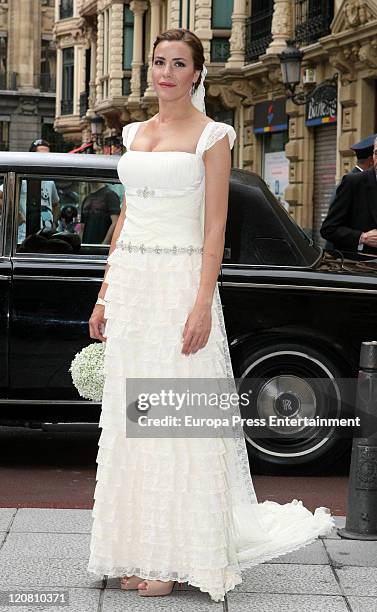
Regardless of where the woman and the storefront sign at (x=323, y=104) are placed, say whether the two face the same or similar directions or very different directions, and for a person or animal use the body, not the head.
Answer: same or similar directions

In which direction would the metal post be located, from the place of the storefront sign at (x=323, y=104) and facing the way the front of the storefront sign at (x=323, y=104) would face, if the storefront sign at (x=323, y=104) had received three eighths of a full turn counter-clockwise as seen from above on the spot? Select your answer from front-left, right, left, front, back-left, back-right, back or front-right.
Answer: right

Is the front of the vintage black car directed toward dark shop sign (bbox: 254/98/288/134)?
no

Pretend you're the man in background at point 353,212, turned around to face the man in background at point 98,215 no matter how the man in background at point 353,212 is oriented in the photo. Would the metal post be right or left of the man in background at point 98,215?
left

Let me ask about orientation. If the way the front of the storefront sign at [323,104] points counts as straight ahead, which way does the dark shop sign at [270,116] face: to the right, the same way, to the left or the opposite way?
the same way

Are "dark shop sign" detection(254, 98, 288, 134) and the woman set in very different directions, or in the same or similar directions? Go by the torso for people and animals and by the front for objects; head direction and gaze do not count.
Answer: same or similar directions

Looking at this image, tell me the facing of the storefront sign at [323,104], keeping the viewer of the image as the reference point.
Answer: facing the viewer and to the left of the viewer

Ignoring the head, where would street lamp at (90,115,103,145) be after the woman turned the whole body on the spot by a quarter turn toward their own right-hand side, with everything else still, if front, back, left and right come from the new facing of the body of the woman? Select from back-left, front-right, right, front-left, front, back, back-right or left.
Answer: front-right

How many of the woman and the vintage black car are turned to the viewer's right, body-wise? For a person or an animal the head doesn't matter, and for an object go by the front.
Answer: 0

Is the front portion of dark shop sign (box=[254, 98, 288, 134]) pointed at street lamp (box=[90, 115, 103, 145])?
no

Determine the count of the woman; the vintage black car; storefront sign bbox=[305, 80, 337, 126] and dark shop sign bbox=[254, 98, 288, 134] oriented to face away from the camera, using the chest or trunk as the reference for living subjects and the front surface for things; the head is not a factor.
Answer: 0

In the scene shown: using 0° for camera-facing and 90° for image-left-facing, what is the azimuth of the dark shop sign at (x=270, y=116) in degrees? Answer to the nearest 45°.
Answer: approximately 45°

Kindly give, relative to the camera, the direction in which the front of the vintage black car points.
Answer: facing to the left of the viewer

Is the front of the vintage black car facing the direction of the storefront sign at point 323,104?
no

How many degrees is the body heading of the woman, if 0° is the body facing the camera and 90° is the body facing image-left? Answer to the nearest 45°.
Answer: approximately 45°
